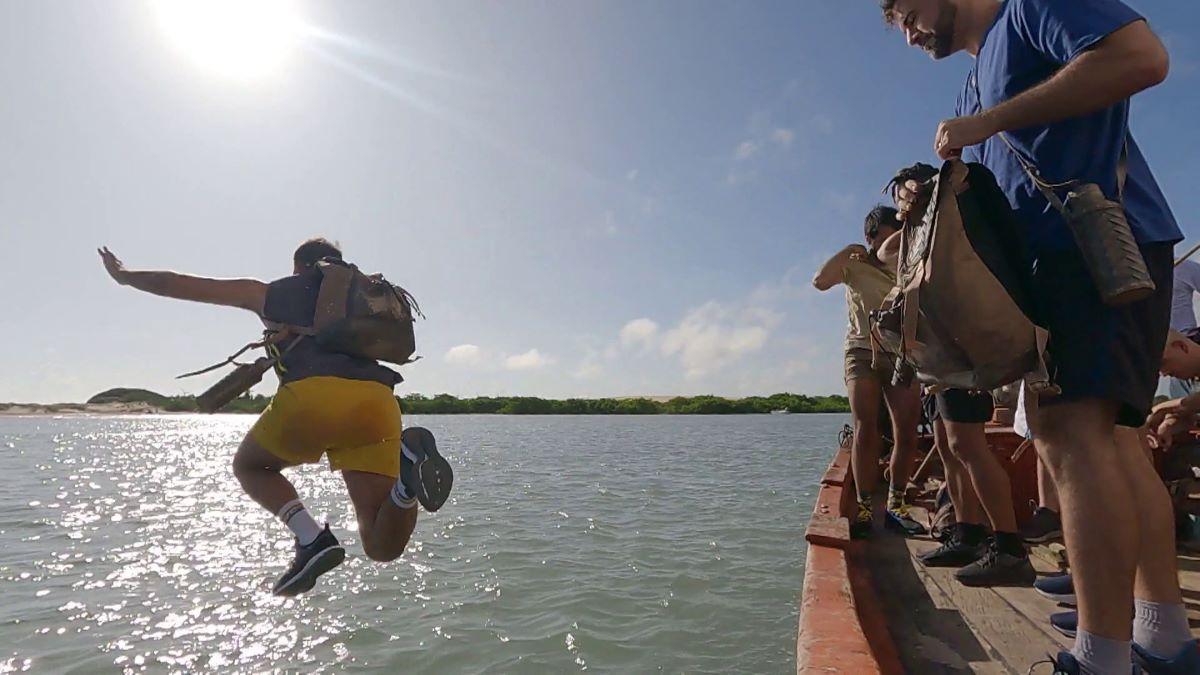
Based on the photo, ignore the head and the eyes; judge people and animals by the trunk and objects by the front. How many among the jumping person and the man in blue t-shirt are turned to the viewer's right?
0

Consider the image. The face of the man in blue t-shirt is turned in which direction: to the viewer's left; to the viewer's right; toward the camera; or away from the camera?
to the viewer's left

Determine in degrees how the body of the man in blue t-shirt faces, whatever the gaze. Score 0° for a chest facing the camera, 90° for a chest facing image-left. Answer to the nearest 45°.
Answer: approximately 90°

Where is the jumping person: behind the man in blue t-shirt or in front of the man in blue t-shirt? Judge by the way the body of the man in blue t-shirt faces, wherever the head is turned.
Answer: in front

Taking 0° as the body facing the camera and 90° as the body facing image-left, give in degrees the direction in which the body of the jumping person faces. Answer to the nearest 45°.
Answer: approximately 135°

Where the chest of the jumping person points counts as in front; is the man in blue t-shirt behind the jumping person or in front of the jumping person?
behind

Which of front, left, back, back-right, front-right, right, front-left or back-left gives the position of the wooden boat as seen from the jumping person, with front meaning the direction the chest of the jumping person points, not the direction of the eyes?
back
